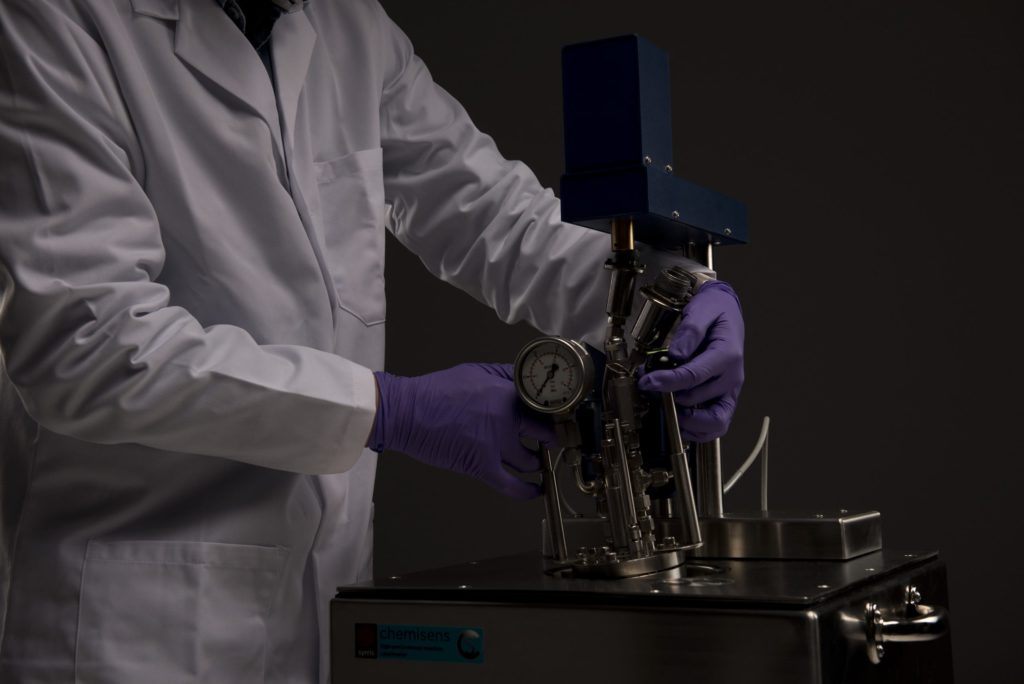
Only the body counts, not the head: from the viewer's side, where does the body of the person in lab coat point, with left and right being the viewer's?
facing the viewer and to the right of the viewer
